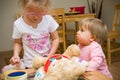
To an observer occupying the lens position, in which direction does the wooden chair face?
facing the viewer and to the left of the viewer

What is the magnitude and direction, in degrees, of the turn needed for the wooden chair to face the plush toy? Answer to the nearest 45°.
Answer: approximately 45° to its left

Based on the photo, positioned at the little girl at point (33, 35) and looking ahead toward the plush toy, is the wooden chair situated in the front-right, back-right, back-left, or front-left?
back-left

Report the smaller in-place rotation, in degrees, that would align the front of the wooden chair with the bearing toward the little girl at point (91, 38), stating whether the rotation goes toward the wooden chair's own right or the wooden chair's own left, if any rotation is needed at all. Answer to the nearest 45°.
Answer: approximately 45° to the wooden chair's own left

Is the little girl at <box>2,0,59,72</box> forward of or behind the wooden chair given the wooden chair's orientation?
forward

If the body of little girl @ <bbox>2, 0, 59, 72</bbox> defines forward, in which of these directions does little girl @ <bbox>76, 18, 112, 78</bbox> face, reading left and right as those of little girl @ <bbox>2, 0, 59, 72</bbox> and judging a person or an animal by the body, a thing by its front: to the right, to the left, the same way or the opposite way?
to the right

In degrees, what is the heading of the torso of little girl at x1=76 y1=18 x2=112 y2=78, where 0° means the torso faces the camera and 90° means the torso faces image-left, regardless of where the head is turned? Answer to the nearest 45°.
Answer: approximately 90°

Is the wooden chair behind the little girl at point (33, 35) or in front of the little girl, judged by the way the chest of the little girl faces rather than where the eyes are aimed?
behind

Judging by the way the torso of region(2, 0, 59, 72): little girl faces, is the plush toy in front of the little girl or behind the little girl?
in front

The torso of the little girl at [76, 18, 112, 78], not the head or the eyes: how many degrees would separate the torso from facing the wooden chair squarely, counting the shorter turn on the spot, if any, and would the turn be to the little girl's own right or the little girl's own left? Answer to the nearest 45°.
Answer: approximately 90° to the little girl's own right

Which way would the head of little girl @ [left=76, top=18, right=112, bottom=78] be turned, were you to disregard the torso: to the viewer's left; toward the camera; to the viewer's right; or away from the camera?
to the viewer's left
